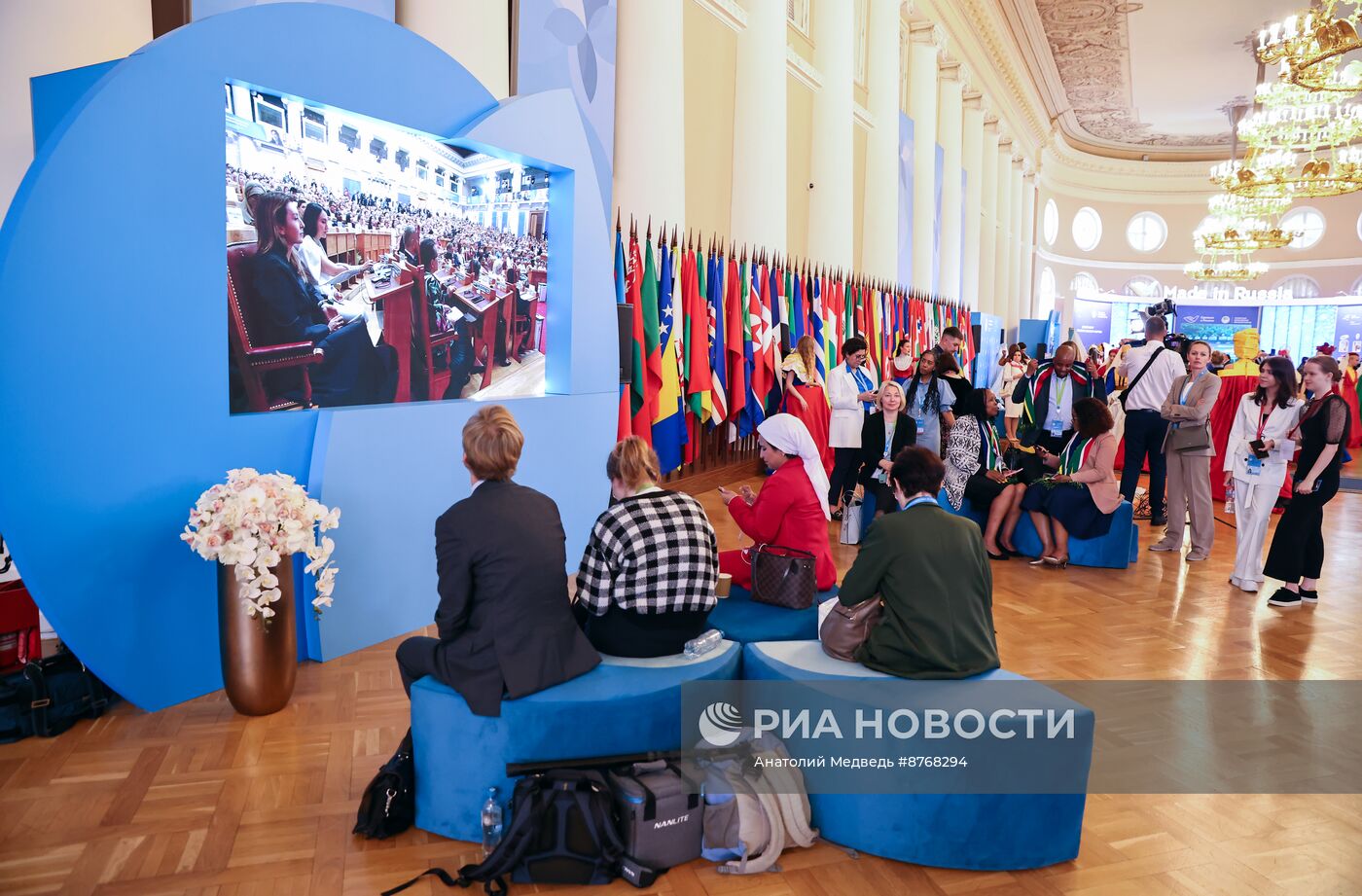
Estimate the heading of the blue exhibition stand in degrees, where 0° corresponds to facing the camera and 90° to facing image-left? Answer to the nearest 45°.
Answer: approximately 315°

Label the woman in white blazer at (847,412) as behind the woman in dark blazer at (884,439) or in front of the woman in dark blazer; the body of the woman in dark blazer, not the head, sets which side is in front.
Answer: behind

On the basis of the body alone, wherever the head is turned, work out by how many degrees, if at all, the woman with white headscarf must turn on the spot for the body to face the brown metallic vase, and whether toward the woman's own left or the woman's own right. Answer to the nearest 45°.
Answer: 0° — they already face it

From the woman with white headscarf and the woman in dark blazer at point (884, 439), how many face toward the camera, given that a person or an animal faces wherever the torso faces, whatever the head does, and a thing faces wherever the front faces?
1

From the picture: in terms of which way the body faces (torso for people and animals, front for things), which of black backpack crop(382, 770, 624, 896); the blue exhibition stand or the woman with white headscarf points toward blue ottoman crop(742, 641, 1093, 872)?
the blue exhibition stand

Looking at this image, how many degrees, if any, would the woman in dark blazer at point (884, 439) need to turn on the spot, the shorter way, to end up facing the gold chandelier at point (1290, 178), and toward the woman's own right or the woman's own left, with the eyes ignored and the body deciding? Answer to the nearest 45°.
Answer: approximately 135° to the woman's own left

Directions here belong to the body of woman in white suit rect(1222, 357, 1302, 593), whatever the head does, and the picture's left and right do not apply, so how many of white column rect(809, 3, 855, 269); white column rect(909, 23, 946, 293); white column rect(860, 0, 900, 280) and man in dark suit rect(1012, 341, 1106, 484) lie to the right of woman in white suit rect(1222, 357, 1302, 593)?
4

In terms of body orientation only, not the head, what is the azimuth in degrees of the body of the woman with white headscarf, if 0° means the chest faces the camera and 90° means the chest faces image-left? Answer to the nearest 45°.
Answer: approximately 90°

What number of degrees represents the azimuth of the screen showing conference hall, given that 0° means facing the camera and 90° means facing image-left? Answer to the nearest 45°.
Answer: approximately 315°

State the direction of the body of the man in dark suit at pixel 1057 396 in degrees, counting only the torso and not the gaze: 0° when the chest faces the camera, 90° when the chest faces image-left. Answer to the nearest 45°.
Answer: approximately 0°

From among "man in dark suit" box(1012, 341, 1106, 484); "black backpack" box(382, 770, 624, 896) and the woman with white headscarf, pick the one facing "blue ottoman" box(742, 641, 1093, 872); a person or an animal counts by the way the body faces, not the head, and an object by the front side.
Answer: the man in dark suit

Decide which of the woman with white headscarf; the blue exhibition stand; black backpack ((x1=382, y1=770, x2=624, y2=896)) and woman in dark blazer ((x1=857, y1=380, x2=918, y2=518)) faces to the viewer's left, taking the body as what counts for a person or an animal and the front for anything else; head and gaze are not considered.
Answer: the woman with white headscarf

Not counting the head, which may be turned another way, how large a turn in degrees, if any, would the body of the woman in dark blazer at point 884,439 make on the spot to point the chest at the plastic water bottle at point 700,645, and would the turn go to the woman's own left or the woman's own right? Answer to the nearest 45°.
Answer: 0° — they already face it

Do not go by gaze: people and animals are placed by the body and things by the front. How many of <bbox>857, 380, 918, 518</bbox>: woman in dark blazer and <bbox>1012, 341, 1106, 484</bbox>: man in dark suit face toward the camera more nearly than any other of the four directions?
2

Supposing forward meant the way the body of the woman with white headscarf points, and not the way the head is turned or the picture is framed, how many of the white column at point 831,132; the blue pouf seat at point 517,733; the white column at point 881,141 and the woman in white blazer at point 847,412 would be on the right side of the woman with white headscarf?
3
